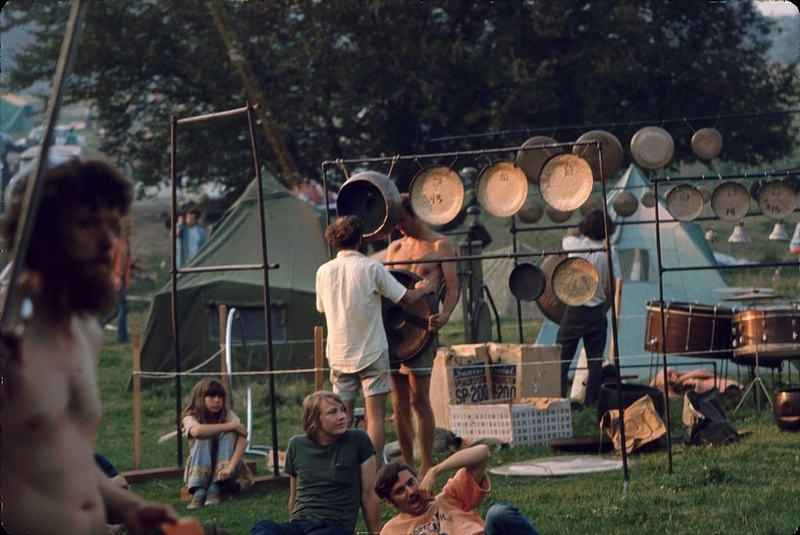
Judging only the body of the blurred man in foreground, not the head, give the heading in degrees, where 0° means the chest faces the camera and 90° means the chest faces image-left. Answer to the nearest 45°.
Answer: approximately 315°

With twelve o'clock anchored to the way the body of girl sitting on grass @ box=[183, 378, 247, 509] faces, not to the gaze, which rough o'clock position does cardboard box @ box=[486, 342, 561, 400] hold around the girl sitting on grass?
The cardboard box is roughly at 8 o'clock from the girl sitting on grass.

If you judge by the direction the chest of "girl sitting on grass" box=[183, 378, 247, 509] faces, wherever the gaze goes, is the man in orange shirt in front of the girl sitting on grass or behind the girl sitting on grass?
in front

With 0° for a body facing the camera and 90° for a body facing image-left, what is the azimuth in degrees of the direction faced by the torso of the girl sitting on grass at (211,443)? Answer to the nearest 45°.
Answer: approximately 0°

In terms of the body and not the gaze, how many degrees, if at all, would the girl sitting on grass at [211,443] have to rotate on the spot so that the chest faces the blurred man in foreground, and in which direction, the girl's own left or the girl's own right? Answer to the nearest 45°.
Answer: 0° — they already face them

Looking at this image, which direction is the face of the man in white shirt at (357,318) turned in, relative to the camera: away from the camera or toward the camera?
away from the camera

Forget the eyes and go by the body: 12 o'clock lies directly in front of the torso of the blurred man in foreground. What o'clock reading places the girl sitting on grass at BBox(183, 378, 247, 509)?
The girl sitting on grass is roughly at 8 o'clock from the blurred man in foreground.

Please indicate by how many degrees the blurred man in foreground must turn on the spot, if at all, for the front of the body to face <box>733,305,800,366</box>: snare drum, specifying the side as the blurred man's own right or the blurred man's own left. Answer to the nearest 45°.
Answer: approximately 90° to the blurred man's own left

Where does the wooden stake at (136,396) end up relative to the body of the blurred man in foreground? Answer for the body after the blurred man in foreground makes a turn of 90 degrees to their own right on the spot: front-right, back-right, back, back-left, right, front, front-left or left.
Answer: back-right
